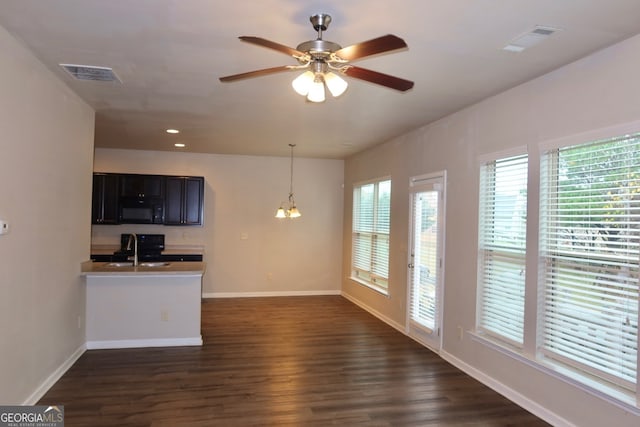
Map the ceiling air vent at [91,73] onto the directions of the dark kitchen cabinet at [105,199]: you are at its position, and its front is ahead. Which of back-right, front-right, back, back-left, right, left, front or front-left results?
front

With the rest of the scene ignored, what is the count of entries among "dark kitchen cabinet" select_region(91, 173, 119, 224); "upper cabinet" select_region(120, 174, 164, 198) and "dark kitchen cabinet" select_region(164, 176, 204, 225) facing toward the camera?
3

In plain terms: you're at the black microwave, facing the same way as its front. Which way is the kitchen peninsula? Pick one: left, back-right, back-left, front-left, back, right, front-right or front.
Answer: front

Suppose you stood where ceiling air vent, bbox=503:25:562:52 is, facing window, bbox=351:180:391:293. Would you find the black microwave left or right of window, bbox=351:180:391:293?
left

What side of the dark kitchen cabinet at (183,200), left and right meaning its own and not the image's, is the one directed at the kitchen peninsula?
front

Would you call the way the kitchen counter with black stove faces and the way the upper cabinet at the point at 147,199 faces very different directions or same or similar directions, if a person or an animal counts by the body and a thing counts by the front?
same or similar directions

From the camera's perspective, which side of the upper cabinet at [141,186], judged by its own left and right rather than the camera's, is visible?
front

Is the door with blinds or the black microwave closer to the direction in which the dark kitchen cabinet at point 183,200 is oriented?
the door with blinds

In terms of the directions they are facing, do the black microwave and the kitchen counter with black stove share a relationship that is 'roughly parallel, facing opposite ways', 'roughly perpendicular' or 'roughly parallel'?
roughly parallel

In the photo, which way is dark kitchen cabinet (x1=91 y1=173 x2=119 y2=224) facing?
toward the camera

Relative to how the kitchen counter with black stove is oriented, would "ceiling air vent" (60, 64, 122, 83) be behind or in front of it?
in front

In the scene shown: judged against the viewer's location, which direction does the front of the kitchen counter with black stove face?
facing the viewer

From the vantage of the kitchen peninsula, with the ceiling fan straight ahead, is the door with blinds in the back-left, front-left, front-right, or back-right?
front-left
